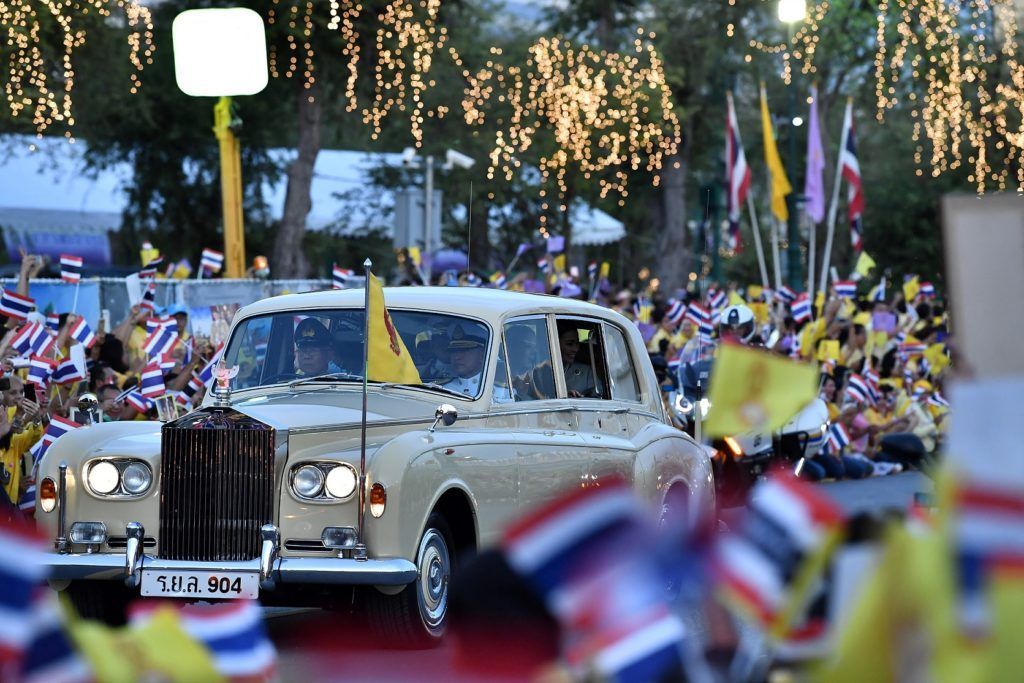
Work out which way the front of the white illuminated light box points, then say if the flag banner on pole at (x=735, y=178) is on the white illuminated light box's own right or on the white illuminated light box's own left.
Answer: on the white illuminated light box's own left

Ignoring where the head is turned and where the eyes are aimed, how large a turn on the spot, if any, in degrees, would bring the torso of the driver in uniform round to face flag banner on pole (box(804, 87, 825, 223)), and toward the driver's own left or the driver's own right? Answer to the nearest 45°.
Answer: approximately 180°

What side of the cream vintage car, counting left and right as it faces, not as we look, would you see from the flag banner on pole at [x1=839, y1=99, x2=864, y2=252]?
back

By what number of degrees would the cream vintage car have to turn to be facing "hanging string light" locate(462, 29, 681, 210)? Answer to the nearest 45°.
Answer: approximately 135° to its right

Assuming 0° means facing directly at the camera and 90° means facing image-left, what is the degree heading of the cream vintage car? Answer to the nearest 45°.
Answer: approximately 45°

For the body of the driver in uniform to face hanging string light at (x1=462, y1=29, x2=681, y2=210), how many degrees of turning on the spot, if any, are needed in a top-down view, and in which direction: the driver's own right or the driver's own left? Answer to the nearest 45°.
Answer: approximately 135° to the driver's own right

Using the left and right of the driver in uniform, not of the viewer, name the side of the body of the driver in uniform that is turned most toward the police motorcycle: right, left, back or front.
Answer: back

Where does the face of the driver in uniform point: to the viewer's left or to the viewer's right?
to the viewer's left

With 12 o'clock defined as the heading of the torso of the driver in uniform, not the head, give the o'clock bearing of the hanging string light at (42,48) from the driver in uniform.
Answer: The hanging string light is roughly at 4 o'clock from the driver in uniform.

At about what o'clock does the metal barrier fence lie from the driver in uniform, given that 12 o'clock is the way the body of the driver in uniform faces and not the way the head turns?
The metal barrier fence is roughly at 4 o'clock from the driver in uniform.
